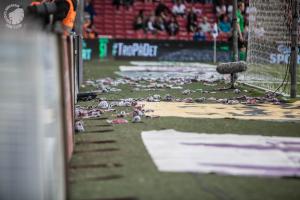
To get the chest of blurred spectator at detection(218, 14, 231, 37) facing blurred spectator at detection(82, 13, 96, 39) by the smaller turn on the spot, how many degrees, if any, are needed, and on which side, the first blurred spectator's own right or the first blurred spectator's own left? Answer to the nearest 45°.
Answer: approximately 90° to the first blurred spectator's own right

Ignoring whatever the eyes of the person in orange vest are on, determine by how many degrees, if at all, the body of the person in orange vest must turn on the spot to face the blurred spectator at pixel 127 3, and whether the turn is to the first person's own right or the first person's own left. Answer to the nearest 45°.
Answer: approximately 90° to the first person's own right

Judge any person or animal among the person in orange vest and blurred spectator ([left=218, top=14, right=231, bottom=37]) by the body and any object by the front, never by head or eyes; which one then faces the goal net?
the blurred spectator

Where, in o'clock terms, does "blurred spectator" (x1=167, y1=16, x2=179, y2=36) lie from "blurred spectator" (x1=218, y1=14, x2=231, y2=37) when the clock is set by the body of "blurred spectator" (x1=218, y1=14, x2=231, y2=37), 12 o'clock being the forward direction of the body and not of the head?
"blurred spectator" (x1=167, y1=16, x2=179, y2=36) is roughly at 3 o'clock from "blurred spectator" (x1=218, y1=14, x2=231, y2=37).

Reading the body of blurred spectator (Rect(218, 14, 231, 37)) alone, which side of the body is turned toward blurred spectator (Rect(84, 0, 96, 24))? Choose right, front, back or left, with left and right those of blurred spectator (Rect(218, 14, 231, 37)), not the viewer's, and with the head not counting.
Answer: right

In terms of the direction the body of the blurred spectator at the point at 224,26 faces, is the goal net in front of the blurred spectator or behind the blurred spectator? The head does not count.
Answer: in front

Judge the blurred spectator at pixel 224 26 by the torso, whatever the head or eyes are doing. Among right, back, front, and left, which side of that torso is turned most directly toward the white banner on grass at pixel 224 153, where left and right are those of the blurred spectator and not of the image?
front

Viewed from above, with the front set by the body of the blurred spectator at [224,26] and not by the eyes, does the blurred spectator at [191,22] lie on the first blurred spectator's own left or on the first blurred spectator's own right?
on the first blurred spectator's own right

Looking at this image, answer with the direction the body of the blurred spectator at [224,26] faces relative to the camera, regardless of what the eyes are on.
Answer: toward the camera
